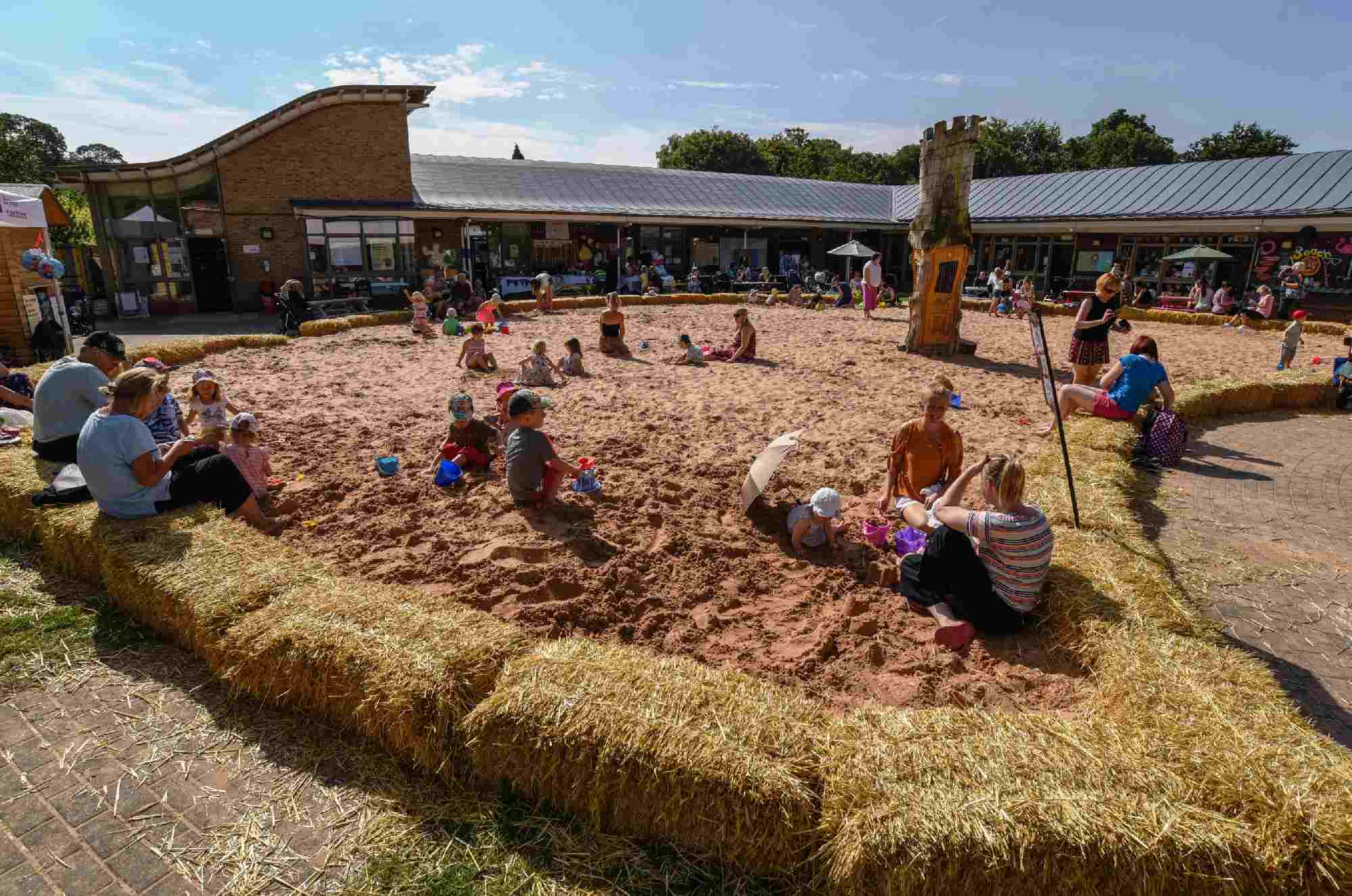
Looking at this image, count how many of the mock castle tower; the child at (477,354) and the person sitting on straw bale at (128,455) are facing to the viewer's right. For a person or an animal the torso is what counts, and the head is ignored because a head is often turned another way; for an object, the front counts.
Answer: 1

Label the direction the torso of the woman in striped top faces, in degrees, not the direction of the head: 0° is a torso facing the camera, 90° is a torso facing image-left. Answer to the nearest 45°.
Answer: approximately 135°

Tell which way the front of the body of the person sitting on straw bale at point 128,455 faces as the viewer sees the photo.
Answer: to the viewer's right

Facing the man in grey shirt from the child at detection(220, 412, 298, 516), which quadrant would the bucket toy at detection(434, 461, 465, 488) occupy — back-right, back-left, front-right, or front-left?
back-right

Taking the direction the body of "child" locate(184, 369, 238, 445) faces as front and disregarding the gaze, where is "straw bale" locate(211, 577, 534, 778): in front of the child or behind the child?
in front

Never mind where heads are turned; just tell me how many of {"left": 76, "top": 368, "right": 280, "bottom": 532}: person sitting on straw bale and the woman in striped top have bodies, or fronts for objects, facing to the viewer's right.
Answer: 1

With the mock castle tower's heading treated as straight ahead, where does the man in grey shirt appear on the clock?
The man in grey shirt is roughly at 1 o'clock from the mock castle tower.

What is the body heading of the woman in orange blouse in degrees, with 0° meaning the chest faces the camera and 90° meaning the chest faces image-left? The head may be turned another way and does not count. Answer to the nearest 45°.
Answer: approximately 0°

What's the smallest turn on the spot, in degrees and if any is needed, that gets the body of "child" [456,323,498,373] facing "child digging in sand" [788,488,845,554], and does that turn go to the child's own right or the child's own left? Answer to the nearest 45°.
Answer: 0° — they already face them

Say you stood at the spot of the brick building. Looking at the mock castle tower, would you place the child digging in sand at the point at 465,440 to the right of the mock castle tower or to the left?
right

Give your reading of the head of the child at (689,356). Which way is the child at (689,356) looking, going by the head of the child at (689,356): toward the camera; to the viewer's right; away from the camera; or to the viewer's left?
to the viewer's left

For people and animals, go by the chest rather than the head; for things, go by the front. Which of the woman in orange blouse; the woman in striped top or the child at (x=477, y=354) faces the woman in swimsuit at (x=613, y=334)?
the woman in striped top

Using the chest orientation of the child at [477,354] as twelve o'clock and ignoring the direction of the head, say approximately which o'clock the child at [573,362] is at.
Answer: the child at [573,362] is roughly at 10 o'clock from the child at [477,354].
